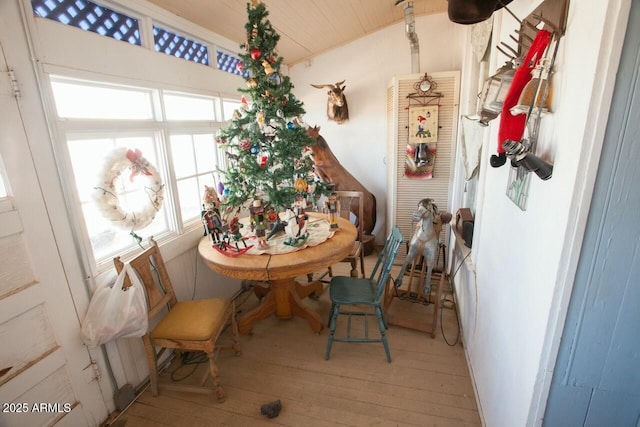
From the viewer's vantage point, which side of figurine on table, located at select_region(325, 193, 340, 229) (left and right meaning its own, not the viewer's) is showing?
front

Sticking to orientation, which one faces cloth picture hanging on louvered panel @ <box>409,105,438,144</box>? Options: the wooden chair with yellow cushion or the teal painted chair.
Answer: the wooden chair with yellow cushion

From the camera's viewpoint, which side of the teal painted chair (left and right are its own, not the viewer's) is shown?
left

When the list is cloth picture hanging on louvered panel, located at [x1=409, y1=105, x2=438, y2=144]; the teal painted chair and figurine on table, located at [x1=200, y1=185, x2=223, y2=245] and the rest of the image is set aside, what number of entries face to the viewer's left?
1

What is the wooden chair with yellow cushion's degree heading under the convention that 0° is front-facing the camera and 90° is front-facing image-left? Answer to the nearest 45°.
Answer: approximately 270°

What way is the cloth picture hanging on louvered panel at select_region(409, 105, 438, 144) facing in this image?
toward the camera

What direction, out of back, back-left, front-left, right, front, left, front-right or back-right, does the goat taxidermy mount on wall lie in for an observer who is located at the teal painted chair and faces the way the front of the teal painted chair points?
right

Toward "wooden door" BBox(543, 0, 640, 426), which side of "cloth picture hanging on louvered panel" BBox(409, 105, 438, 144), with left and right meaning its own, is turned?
front

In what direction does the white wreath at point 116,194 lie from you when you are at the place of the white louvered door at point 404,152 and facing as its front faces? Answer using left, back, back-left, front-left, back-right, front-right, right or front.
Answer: front-right

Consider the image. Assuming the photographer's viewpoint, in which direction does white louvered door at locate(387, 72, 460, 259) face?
facing the viewer

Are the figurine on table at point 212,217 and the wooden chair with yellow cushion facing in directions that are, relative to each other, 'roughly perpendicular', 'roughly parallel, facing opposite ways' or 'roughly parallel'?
roughly perpendicular

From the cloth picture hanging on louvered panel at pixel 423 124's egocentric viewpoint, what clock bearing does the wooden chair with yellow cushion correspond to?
The wooden chair with yellow cushion is roughly at 1 o'clock from the cloth picture hanging on louvered panel.

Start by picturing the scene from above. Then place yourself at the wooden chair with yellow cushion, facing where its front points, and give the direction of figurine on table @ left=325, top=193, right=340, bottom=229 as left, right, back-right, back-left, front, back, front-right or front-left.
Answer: front
